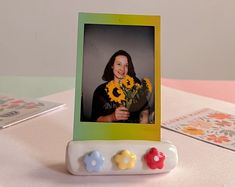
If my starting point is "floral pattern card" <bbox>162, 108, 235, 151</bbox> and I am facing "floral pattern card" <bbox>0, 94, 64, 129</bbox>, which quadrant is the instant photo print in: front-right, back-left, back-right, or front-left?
front-left

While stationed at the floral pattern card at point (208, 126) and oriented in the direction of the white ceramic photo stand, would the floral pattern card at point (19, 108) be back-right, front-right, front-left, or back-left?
front-right

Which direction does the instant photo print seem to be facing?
toward the camera
